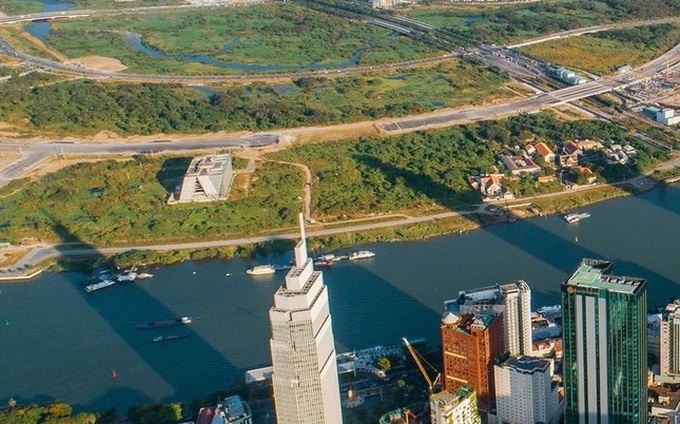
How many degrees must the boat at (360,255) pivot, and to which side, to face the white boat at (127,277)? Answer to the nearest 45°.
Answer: approximately 180°

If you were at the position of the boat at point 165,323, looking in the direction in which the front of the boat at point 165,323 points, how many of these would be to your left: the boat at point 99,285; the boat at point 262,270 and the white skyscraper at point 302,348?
1

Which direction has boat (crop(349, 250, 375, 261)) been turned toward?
to the viewer's right

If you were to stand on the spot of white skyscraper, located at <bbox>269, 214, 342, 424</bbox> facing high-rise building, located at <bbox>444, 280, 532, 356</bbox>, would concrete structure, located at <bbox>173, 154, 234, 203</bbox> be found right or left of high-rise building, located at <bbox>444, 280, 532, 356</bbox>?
left

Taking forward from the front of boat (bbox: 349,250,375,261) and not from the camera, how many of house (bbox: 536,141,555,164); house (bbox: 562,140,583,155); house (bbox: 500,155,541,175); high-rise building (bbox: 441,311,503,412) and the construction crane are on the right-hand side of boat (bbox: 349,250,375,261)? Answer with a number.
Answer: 2

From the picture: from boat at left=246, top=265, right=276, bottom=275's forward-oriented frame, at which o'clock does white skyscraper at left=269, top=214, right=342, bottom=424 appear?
The white skyscraper is roughly at 9 o'clock from the boat.

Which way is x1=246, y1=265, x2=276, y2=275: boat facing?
to the viewer's left

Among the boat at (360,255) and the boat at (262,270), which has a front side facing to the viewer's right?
the boat at (360,255)
